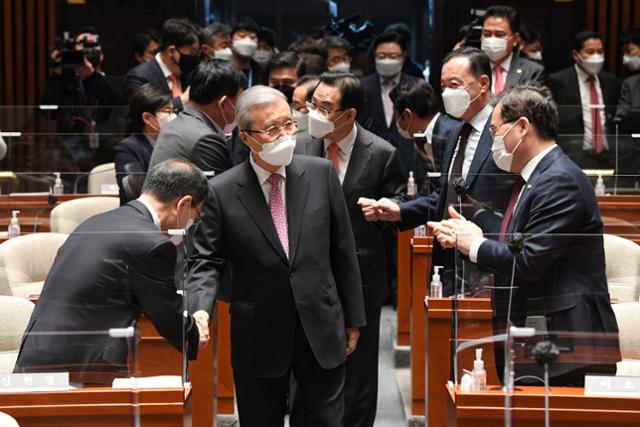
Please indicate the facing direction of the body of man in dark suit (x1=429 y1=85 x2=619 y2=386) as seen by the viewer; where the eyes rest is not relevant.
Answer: to the viewer's left

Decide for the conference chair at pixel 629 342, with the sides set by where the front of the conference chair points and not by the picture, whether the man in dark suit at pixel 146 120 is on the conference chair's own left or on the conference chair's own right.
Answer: on the conference chair's own right

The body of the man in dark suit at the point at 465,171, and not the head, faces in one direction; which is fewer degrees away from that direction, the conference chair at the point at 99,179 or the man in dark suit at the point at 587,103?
the conference chair

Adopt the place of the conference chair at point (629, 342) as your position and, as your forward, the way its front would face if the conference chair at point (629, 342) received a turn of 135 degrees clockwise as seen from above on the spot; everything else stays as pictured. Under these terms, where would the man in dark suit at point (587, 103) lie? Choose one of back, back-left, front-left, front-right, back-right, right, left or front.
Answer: front-right

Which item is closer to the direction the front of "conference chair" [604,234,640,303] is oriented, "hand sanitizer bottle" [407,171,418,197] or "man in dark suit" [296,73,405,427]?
the man in dark suit

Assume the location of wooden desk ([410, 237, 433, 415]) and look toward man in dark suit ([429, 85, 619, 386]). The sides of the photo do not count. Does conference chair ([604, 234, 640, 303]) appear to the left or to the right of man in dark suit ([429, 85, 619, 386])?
left

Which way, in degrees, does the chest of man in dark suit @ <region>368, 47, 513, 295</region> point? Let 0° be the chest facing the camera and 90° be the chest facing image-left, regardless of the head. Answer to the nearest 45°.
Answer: approximately 45°

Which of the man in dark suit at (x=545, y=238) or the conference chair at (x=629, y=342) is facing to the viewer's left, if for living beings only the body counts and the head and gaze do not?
the man in dark suit
